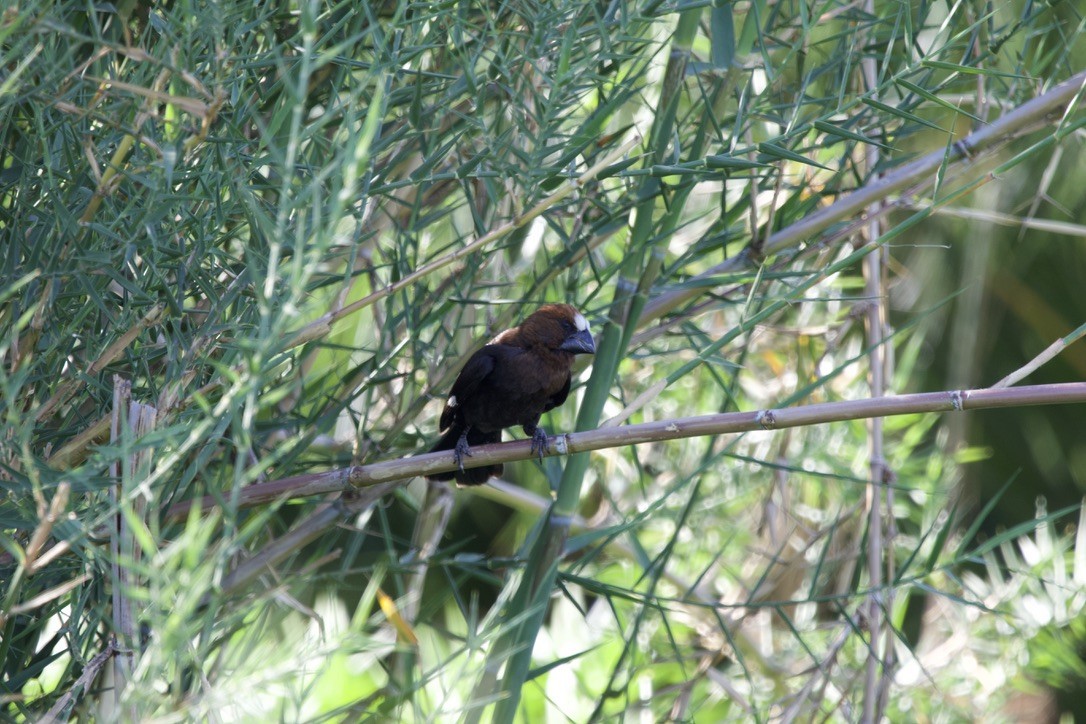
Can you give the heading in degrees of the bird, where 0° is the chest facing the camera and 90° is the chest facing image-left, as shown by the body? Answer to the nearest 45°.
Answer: approximately 315°
